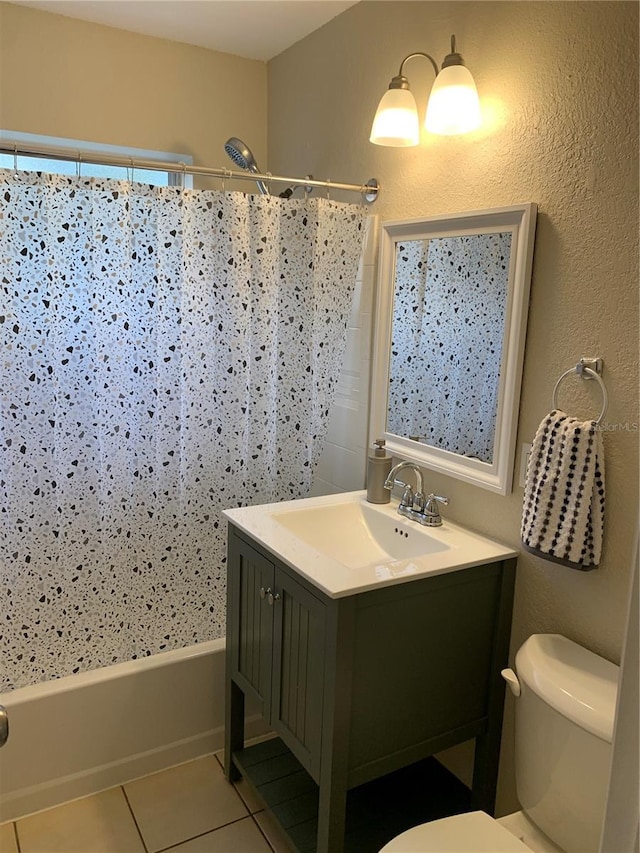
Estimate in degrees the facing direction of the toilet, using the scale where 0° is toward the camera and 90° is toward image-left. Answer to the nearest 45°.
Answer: approximately 45°

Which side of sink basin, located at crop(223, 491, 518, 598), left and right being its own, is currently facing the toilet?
left

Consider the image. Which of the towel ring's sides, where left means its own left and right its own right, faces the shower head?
right
